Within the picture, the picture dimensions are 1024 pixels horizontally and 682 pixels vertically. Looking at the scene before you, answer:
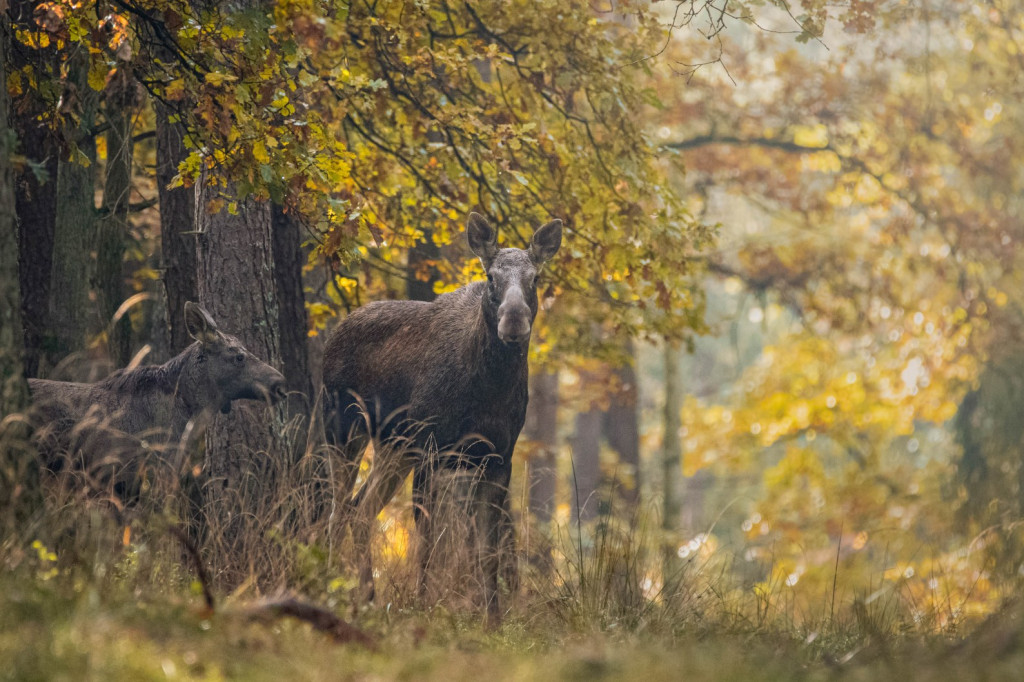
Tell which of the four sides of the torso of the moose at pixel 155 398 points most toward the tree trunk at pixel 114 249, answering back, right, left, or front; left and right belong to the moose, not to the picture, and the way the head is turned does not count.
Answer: left

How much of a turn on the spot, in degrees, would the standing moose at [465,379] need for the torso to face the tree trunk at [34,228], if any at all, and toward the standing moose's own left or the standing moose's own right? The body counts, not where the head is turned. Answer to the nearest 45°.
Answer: approximately 180°

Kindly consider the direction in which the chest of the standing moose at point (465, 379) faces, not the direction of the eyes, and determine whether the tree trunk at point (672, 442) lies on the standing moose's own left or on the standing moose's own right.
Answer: on the standing moose's own left

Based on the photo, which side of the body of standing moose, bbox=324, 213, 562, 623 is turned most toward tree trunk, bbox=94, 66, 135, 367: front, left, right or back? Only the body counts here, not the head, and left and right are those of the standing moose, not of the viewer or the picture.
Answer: back

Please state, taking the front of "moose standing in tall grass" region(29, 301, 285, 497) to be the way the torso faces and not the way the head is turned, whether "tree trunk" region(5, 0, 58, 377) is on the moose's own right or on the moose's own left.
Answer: on the moose's own left

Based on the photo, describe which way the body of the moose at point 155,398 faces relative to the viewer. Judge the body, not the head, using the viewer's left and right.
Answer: facing to the right of the viewer

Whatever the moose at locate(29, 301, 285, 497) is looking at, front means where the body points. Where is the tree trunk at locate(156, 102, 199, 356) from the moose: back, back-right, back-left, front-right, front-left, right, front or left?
left

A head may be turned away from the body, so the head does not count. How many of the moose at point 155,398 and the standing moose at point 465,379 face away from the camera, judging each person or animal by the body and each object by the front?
0

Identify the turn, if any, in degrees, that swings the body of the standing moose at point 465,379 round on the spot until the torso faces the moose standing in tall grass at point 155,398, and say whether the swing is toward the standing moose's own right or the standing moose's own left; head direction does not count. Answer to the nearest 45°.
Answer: approximately 135° to the standing moose's own right

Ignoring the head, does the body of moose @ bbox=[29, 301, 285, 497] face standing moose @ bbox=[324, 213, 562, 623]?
yes

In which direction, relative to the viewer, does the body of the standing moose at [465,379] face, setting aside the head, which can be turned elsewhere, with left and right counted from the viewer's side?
facing the viewer and to the right of the viewer

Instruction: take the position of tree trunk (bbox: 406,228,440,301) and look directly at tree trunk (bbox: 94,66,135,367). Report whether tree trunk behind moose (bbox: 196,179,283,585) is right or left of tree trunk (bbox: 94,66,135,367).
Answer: left

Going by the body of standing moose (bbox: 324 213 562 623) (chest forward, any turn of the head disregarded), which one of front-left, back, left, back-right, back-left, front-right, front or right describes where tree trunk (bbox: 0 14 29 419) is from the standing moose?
right

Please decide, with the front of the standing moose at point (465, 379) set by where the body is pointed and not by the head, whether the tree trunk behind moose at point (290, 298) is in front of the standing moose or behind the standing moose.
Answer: behind
